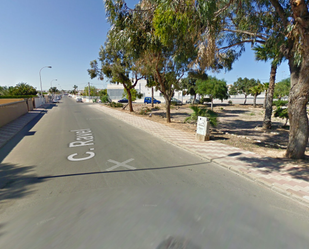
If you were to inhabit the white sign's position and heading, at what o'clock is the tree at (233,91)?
The tree is roughly at 5 o'clock from the white sign.

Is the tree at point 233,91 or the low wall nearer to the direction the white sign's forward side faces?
the low wall

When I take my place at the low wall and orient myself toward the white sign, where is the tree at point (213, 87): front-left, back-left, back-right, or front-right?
front-left

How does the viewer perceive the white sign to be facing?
facing the viewer and to the left of the viewer

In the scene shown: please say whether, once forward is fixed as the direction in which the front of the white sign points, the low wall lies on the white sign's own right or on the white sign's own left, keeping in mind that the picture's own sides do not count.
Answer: on the white sign's own right

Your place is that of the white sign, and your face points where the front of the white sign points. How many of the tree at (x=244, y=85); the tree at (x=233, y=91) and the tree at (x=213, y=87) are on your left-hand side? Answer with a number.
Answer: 0

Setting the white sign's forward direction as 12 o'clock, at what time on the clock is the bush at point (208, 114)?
The bush is roughly at 5 o'clock from the white sign.

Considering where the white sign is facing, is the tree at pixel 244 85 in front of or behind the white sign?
behind

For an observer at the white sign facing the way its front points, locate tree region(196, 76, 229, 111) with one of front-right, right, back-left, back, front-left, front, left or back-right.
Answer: back-right

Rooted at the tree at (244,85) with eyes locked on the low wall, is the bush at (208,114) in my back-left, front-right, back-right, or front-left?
front-left

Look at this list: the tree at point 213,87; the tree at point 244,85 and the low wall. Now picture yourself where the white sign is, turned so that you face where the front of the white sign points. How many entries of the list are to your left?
0
